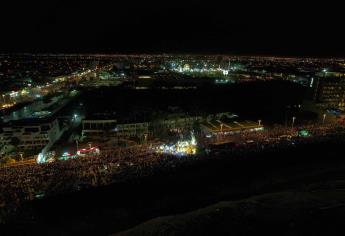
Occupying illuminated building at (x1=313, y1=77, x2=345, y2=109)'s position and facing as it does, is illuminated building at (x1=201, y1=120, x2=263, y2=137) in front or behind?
in front

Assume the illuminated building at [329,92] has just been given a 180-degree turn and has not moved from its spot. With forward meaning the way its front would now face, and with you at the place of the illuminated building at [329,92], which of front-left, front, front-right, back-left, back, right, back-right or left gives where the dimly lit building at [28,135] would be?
back-left

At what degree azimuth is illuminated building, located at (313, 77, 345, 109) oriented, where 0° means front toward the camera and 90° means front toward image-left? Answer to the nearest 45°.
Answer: approximately 0°
